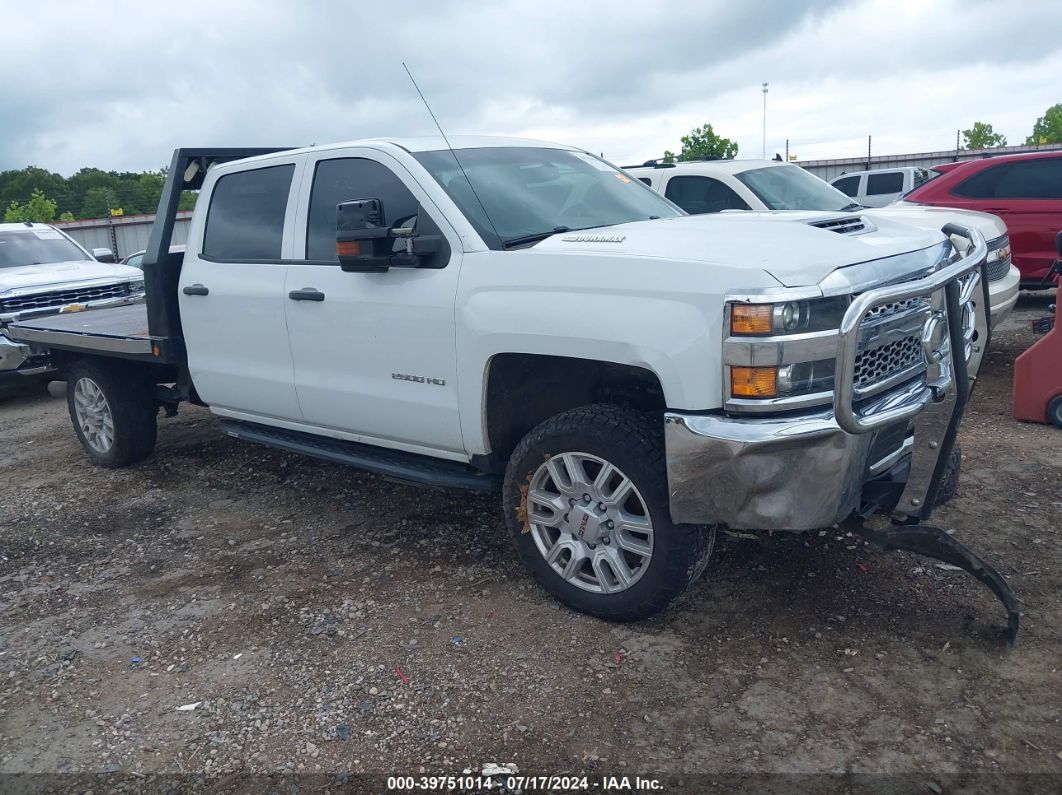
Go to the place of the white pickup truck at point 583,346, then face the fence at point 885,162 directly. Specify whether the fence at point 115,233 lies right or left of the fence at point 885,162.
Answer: left

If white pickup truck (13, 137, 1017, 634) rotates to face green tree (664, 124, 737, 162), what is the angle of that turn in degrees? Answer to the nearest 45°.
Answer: approximately 135° to its left

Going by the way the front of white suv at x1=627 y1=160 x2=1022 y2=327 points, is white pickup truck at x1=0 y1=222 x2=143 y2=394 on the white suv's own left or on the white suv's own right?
on the white suv's own right

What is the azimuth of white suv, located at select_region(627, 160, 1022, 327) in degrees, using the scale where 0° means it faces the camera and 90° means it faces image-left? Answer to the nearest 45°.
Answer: approximately 315°

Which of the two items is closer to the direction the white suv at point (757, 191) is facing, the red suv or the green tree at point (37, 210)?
the red suv

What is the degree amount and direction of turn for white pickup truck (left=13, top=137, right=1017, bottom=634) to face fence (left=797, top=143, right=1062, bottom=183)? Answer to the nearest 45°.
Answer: approximately 90° to its left

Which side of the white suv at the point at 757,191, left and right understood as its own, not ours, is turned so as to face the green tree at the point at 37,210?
back

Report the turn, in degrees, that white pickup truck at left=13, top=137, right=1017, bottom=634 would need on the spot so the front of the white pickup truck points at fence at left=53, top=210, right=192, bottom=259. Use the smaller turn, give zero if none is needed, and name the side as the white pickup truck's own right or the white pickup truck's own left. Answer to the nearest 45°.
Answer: approximately 180°

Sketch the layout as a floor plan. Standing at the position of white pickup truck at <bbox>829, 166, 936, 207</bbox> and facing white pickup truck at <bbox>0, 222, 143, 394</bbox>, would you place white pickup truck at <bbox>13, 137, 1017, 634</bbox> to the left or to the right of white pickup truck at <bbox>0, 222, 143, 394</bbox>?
left

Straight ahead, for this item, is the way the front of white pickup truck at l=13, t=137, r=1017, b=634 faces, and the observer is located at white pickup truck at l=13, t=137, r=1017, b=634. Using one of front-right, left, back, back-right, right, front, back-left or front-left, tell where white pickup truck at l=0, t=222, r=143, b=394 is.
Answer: back

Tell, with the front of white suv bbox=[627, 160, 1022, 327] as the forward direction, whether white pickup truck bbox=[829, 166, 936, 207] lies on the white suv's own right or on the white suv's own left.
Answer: on the white suv's own left

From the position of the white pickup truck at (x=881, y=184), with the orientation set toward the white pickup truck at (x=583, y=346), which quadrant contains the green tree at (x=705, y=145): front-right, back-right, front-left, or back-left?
back-right

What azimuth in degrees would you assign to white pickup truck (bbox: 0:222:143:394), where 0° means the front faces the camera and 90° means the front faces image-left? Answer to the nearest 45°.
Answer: approximately 315°
